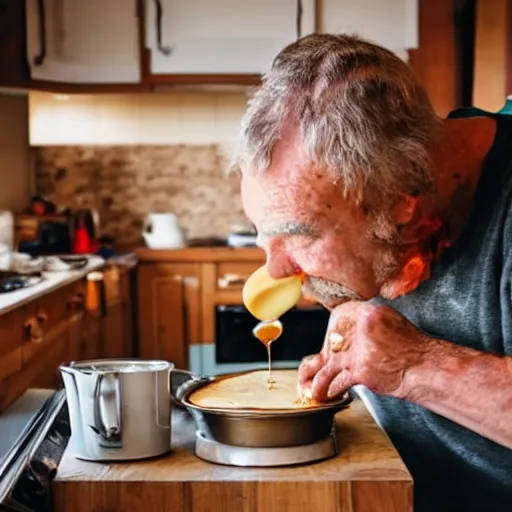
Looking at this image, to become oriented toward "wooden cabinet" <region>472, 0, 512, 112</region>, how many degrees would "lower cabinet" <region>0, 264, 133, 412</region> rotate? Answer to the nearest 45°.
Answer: approximately 45° to its left

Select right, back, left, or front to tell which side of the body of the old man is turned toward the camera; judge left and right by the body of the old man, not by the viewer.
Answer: left

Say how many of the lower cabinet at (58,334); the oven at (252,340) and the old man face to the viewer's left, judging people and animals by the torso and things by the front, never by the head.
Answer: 1

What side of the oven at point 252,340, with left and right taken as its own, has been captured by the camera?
front

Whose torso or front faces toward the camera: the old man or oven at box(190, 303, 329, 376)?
the oven

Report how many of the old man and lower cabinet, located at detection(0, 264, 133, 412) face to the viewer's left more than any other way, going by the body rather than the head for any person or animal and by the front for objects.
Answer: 1

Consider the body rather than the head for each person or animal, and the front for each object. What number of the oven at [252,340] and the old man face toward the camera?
1

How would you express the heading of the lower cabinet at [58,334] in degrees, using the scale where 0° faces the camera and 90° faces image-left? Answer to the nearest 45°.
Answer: approximately 315°

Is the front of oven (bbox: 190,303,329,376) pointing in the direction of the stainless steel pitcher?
yes

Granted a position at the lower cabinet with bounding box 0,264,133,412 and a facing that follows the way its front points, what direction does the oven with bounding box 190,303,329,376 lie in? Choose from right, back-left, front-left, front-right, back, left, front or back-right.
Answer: left

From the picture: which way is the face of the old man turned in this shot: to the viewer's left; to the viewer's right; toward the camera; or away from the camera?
to the viewer's left
